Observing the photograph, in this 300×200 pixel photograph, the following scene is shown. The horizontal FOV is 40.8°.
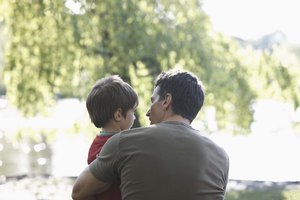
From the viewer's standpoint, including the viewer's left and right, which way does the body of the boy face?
facing away from the viewer and to the right of the viewer

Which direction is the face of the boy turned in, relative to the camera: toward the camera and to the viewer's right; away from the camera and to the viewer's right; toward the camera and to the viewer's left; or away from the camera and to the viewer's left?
away from the camera and to the viewer's right

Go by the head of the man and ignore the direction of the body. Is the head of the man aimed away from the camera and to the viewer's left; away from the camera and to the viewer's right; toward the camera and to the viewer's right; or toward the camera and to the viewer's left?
away from the camera and to the viewer's left

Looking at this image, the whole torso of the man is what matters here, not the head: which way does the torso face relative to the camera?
away from the camera
